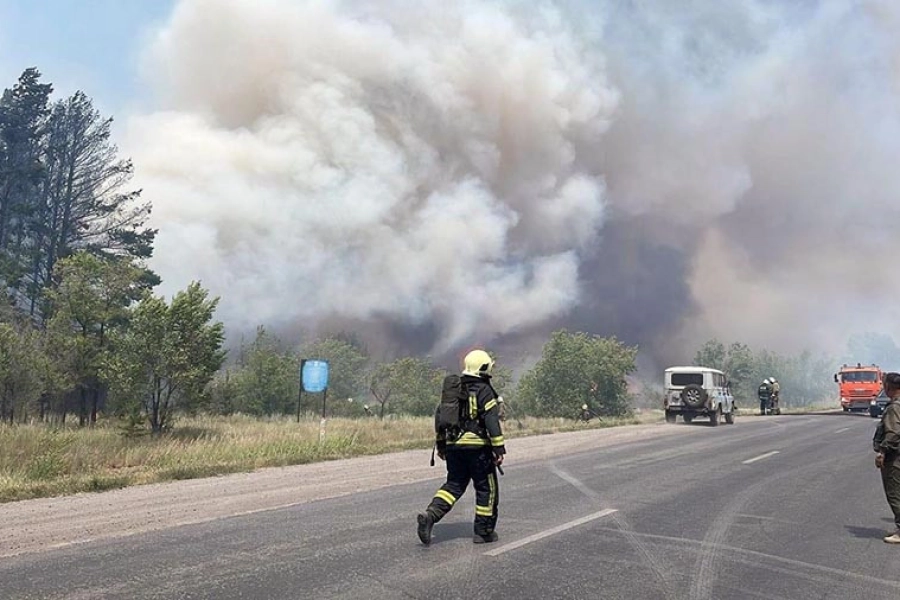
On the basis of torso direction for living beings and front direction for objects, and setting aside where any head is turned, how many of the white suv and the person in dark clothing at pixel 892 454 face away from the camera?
1

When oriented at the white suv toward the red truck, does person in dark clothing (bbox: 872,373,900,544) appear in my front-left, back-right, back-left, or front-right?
back-right

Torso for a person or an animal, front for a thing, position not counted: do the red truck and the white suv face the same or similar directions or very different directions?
very different directions

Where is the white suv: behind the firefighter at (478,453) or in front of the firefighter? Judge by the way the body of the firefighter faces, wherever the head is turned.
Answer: in front

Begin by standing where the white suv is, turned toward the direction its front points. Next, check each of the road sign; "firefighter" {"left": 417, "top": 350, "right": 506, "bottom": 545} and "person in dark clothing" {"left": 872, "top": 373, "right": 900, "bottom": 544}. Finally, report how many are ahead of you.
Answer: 0

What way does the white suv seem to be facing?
away from the camera

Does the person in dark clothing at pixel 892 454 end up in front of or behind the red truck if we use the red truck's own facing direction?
in front

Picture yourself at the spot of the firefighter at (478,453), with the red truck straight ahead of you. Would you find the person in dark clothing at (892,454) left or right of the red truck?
right

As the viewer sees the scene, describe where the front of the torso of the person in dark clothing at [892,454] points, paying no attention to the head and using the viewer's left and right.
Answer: facing to the left of the viewer

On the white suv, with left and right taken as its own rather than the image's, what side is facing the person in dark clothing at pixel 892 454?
back

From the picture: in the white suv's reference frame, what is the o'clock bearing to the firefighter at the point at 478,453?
The firefighter is roughly at 6 o'clock from the white suv.

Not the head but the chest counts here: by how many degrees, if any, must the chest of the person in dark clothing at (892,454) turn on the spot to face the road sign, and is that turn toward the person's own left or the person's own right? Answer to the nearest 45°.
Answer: approximately 45° to the person's own right

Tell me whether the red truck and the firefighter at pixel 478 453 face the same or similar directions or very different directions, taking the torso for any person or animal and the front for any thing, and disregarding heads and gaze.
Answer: very different directions

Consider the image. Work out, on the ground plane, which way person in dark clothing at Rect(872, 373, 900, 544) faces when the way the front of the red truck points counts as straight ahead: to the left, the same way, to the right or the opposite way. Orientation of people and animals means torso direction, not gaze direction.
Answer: to the right

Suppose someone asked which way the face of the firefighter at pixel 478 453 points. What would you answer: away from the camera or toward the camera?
away from the camera

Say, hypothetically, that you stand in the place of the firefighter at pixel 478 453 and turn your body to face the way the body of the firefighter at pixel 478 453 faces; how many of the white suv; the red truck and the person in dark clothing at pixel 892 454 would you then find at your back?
0

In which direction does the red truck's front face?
toward the camera

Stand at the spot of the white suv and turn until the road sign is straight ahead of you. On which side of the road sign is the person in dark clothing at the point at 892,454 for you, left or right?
left
